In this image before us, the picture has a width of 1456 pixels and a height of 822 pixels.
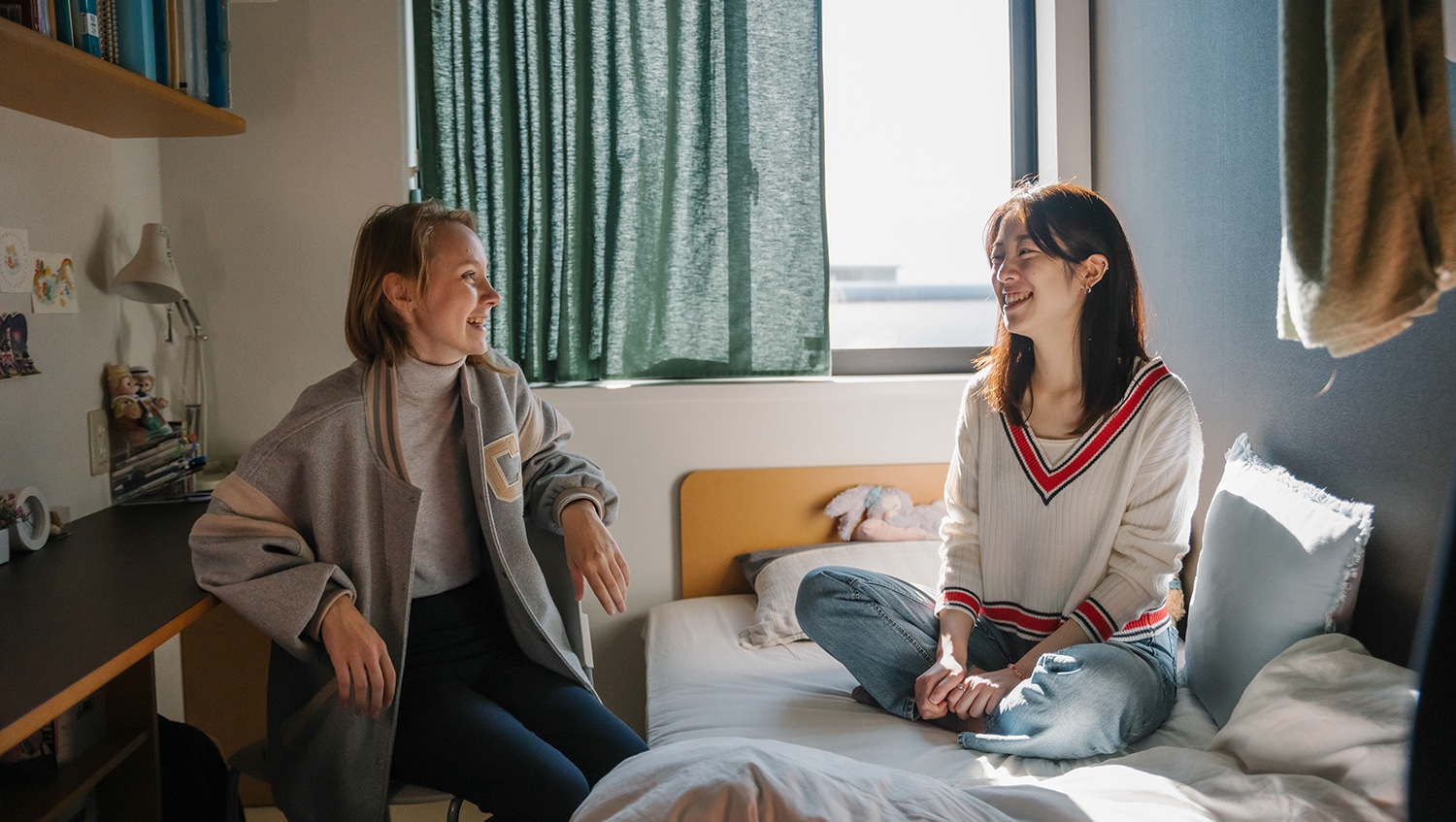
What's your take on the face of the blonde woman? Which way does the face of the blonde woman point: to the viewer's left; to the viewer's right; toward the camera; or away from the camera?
to the viewer's right

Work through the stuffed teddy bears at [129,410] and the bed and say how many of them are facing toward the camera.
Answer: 2

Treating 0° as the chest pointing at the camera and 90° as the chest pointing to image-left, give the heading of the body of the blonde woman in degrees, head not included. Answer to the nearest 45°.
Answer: approximately 315°

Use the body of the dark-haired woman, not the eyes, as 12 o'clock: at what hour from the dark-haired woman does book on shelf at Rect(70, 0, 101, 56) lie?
The book on shelf is roughly at 1 o'clock from the dark-haired woman.

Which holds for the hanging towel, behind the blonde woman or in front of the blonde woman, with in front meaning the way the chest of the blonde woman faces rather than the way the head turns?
in front
